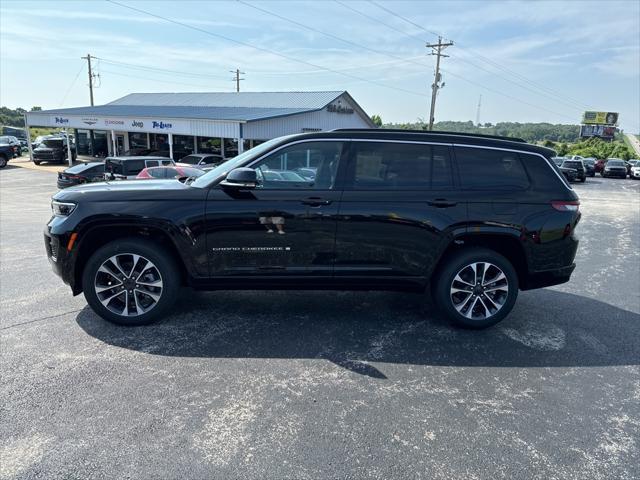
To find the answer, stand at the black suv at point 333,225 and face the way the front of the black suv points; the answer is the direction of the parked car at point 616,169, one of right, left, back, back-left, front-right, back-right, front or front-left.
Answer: back-right

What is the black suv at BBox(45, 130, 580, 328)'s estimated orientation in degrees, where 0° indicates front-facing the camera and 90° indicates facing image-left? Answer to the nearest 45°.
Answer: approximately 90°

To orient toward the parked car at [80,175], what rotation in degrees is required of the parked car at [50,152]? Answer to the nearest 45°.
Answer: approximately 45° to its left

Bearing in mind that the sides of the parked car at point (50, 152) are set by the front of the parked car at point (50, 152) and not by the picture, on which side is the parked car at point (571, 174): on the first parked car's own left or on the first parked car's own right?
on the first parked car's own left

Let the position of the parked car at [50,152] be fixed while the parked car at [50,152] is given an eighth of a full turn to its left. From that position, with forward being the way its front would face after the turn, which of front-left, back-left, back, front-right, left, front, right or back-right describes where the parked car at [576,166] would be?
front-left

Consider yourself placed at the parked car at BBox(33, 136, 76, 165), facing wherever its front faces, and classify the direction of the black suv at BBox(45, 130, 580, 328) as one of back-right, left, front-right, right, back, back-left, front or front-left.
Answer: front-left

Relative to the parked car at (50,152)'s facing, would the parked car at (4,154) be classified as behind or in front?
in front

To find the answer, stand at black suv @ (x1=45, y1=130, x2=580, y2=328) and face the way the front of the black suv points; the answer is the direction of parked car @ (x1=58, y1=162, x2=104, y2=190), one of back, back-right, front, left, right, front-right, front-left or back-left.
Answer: front-right

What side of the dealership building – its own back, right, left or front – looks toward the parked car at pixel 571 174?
left

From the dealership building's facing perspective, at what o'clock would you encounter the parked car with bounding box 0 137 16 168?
The parked car is roughly at 2 o'clock from the dealership building.
